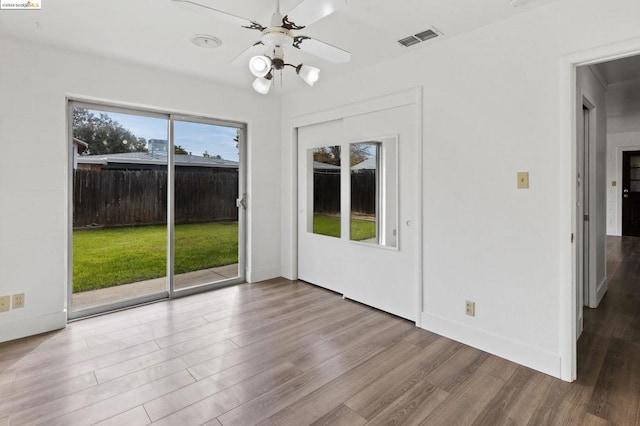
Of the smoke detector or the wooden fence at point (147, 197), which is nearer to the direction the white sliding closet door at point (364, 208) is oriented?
the smoke detector

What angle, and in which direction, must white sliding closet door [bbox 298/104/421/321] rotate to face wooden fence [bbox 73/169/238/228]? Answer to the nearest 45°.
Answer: approximately 45° to its right

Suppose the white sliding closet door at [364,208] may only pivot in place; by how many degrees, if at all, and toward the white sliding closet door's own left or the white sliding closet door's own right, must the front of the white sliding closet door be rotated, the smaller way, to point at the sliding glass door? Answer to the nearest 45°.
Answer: approximately 45° to the white sliding closet door's own right

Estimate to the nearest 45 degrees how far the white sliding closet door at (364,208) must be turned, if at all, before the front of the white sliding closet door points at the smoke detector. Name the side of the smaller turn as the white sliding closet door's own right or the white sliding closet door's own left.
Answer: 0° — it already faces it

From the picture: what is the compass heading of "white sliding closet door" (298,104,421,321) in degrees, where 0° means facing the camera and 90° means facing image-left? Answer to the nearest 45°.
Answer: approximately 45°

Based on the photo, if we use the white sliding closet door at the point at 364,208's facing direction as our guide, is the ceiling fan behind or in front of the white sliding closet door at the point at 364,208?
in front
